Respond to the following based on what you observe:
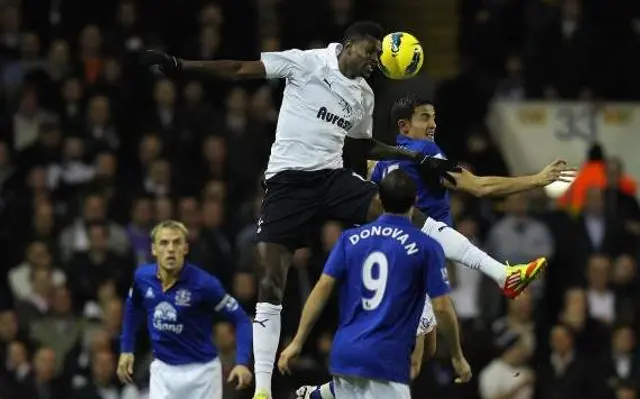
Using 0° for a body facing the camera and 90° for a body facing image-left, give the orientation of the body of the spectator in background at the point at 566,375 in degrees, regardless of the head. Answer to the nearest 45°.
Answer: approximately 0°

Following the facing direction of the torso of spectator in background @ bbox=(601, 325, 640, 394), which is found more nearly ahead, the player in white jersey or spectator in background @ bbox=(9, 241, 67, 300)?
the player in white jersey

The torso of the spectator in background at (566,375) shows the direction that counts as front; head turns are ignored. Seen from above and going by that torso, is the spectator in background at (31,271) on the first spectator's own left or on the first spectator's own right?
on the first spectator's own right

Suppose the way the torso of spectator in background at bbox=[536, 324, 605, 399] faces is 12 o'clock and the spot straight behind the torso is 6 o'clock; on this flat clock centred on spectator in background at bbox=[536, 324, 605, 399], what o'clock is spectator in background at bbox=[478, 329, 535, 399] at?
spectator in background at bbox=[478, 329, 535, 399] is roughly at 2 o'clock from spectator in background at bbox=[536, 324, 605, 399].
